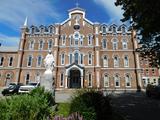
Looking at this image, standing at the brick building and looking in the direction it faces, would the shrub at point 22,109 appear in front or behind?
in front

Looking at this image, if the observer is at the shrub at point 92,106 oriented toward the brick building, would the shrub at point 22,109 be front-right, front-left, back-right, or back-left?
back-left

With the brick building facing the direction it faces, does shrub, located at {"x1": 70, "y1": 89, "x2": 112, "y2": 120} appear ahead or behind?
ahead

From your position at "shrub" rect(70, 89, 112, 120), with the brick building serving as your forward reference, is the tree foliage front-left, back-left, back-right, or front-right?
front-right

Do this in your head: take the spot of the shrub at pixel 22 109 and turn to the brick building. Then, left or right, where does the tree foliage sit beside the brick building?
right

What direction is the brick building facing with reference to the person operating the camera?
facing the viewer

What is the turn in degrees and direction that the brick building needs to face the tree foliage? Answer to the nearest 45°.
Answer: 0° — it already faces it
